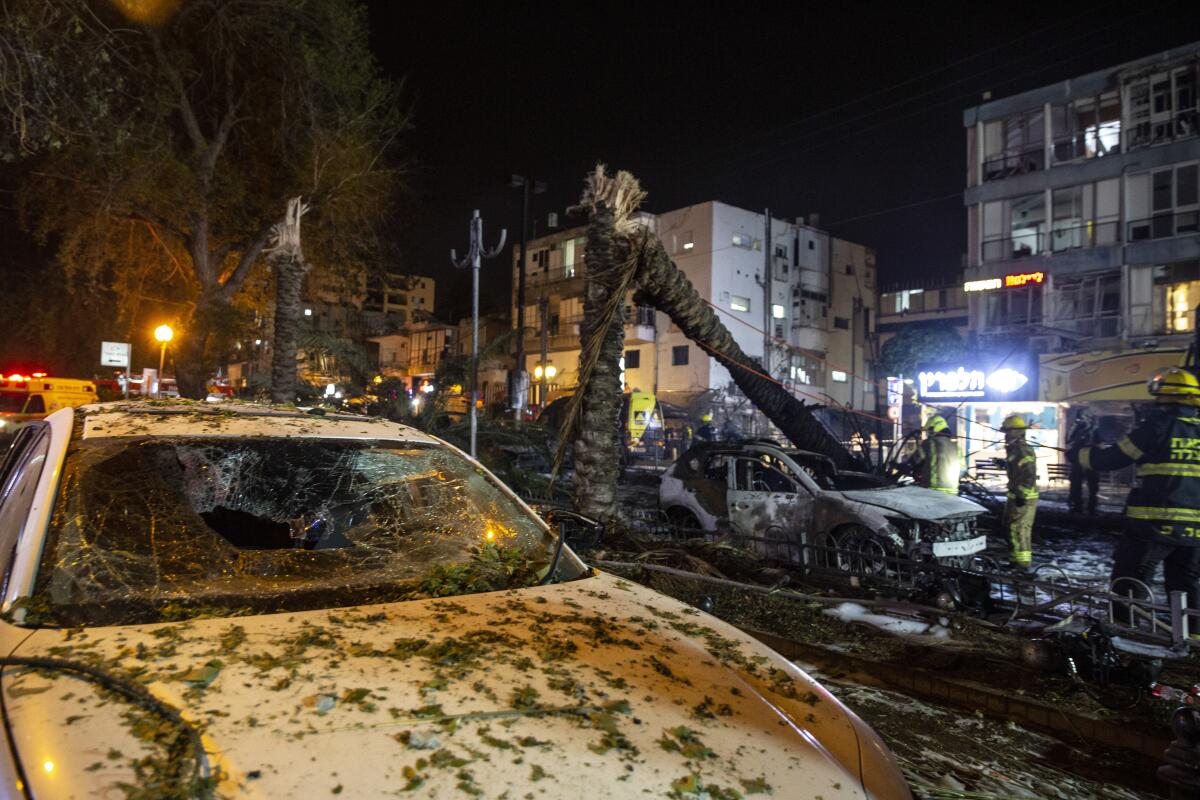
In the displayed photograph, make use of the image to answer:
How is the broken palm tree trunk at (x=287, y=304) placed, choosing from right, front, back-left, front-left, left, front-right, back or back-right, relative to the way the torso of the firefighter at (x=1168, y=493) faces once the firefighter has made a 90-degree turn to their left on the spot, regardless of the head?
front-right

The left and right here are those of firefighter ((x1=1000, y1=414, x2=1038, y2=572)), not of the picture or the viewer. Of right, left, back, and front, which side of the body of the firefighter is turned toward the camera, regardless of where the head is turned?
left

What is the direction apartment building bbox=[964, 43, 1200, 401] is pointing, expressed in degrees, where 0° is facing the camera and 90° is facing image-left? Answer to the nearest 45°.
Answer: approximately 45°

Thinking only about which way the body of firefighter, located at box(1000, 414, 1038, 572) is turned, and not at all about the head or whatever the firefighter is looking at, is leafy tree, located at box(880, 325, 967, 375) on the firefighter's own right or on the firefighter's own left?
on the firefighter's own right

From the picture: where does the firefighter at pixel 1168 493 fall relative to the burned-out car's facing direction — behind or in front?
in front

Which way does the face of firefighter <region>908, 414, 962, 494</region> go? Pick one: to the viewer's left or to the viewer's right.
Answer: to the viewer's left
